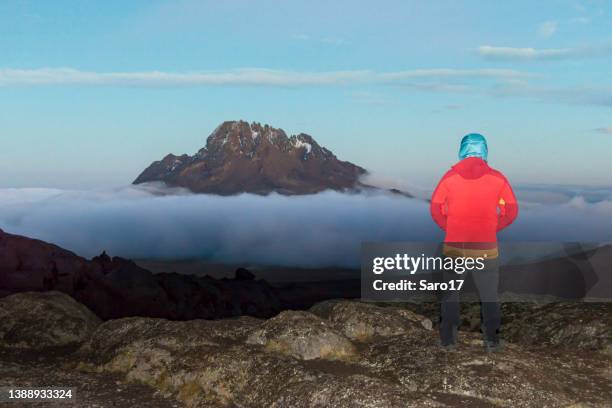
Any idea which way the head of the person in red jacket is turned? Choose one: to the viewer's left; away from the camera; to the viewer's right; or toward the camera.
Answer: away from the camera

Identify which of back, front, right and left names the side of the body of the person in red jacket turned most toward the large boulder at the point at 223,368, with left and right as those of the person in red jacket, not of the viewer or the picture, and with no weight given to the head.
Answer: left

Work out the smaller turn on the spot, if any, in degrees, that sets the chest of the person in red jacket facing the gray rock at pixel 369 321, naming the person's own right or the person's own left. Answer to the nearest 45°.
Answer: approximately 45° to the person's own left

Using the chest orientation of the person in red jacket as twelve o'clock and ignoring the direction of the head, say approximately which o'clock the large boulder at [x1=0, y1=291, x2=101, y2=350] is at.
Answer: The large boulder is roughly at 10 o'clock from the person in red jacket.

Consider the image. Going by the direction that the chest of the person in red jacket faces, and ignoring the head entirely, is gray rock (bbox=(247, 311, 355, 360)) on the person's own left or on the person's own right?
on the person's own left

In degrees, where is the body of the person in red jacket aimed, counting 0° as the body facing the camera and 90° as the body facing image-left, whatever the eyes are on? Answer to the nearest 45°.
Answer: approximately 180°
